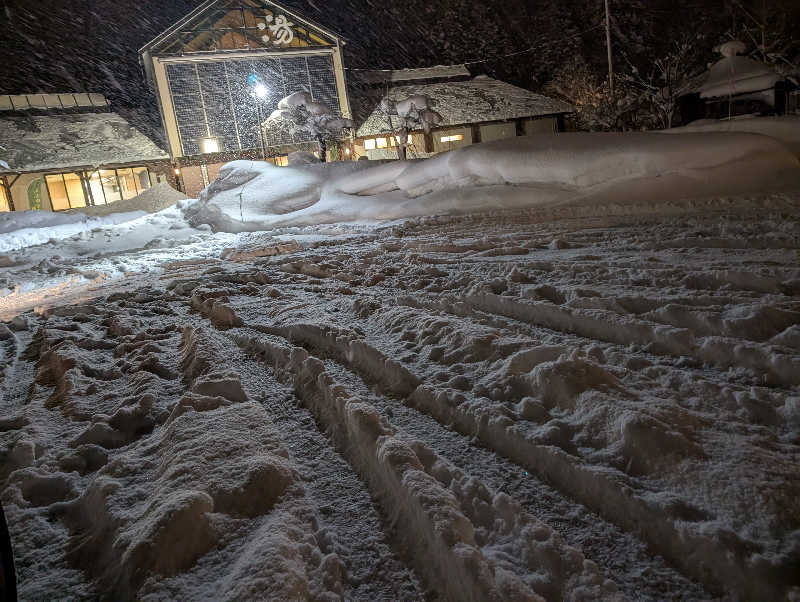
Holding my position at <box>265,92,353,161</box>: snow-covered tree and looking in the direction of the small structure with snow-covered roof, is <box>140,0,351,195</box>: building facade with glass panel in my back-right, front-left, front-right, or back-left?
back-left

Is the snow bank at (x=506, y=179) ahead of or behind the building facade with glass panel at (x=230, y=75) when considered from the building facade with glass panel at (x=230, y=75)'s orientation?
ahead

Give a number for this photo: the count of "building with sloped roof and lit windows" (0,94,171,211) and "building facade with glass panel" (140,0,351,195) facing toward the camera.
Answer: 2

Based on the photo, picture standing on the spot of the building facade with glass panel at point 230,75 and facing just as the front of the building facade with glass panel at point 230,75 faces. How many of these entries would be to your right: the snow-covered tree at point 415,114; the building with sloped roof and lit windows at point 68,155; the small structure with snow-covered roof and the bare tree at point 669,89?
1

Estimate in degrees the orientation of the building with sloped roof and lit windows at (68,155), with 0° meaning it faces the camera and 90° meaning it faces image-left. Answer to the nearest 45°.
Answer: approximately 0°

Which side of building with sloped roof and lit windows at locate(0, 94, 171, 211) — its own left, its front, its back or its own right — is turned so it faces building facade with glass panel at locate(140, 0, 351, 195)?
left

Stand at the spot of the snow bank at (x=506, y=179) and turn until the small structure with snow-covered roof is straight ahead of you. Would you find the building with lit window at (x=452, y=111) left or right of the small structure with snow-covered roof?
left

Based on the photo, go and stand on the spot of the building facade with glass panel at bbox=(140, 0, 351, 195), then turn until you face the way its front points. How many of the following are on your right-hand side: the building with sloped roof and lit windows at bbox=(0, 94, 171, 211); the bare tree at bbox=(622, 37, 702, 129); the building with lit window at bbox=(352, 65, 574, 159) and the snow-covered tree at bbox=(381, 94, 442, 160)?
1

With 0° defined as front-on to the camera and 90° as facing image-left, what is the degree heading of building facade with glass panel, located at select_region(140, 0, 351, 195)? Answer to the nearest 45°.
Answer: approximately 0°

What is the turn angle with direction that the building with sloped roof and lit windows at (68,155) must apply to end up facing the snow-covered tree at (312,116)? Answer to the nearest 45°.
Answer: approximately 45° to its left

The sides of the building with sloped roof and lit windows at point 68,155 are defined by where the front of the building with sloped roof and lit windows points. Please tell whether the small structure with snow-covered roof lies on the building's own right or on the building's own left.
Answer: on the building's own left
